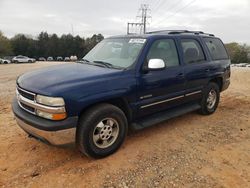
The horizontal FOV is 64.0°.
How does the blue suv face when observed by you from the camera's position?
facing the viewer and to the left of the viewer
